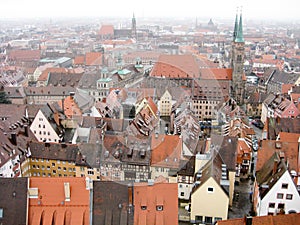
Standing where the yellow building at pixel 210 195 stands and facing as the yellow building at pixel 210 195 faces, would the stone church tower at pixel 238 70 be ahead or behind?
behind

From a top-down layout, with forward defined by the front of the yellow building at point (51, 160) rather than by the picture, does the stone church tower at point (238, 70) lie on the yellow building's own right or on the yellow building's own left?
on the yellow building's own left

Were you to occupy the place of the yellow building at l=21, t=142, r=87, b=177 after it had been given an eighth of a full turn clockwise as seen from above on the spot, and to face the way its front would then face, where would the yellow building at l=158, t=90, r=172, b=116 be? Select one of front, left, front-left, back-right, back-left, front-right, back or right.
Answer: back

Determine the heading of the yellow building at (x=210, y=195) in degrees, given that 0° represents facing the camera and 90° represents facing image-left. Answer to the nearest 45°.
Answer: approximately 0°

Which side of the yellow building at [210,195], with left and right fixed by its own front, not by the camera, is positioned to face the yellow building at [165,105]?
back

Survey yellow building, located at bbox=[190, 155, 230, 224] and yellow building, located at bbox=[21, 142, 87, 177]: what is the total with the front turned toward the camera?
2
